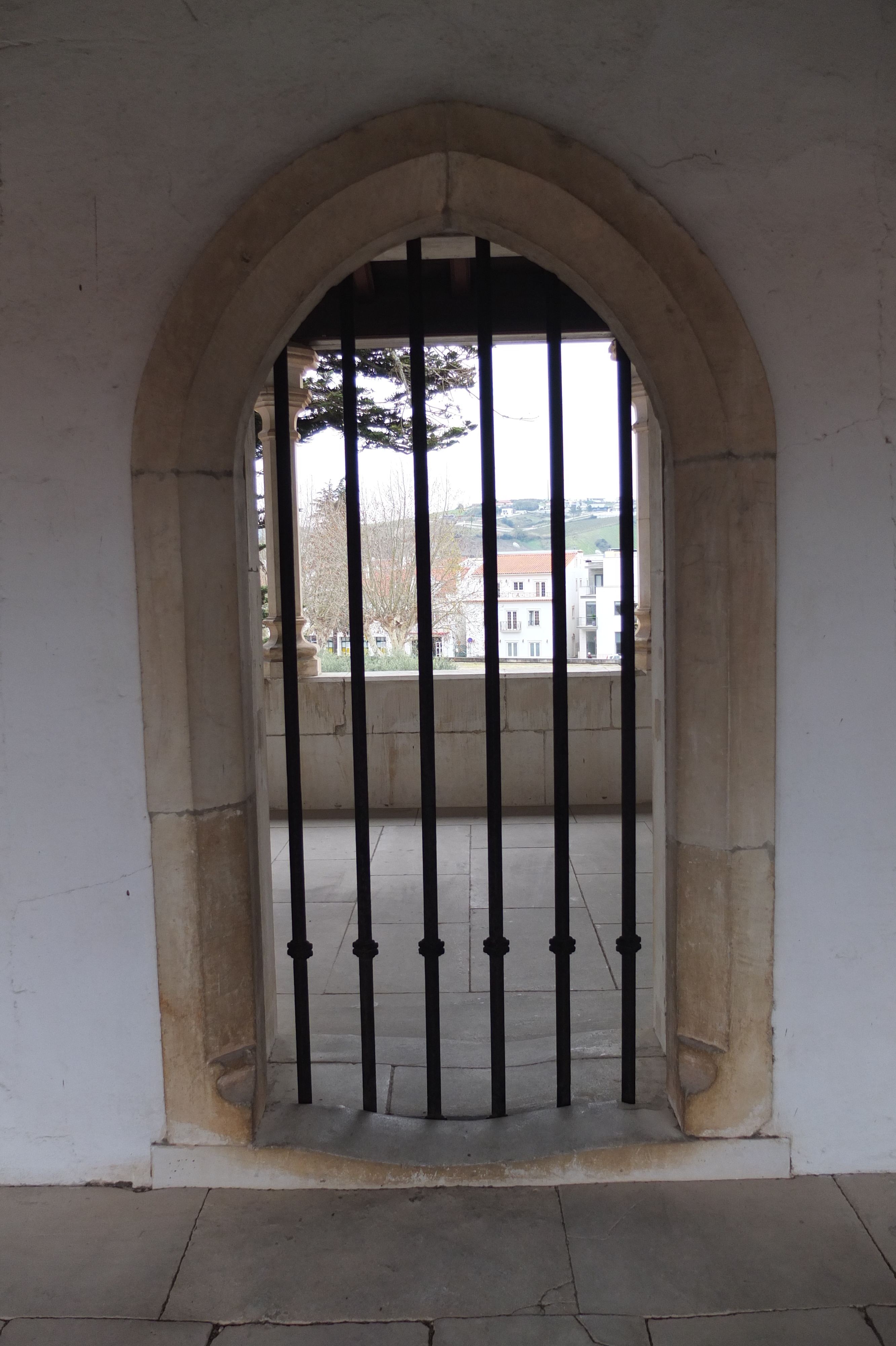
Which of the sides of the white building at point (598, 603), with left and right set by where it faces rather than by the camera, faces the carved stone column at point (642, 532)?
front

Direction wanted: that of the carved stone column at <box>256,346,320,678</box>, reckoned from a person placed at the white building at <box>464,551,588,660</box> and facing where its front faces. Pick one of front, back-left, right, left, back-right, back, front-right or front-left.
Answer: front

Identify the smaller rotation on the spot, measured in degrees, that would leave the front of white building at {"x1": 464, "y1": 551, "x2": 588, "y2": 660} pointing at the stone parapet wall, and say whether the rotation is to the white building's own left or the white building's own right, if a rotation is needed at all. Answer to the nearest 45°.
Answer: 0° — it already faces it

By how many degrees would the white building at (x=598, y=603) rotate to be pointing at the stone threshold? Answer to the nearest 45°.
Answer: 0° — it already faces it

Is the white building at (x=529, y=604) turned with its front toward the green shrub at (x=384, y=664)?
yes

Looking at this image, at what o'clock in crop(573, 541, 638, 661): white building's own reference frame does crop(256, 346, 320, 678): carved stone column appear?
The carved stone column is roughly at 12 o'clock from the white building.

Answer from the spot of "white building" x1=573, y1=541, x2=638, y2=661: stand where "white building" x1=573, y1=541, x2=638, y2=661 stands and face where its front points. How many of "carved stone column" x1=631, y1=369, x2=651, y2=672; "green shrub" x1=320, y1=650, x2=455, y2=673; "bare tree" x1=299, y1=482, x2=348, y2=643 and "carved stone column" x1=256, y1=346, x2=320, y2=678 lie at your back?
0

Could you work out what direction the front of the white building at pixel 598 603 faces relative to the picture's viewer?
facing the viewer

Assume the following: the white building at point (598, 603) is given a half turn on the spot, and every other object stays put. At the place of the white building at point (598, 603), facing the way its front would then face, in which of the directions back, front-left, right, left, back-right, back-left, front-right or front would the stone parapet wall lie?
back

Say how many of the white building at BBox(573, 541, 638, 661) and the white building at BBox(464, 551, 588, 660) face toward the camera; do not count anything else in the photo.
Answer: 2

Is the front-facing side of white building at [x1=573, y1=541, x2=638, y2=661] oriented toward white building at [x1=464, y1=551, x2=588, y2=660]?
no

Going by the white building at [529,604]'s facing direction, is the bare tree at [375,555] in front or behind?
in front

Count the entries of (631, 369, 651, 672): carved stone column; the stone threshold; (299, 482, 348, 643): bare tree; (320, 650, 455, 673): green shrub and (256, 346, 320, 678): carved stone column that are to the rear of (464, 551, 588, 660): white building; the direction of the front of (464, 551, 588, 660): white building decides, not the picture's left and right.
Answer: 0

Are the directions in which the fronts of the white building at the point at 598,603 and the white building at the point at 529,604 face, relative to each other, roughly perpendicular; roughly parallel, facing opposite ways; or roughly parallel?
roughly parallel

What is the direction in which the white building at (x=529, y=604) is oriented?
toward the camera
